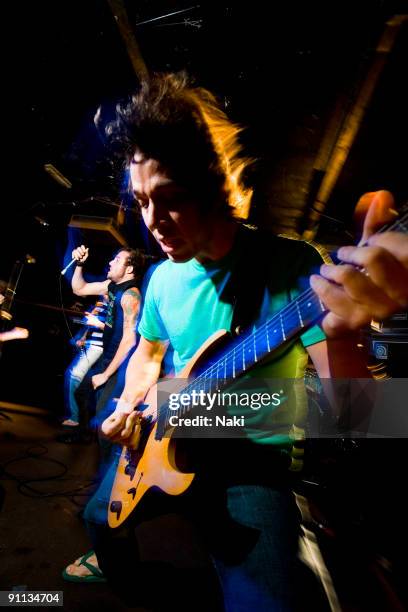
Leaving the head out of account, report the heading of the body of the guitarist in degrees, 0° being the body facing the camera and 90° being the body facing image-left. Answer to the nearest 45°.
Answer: approximately 45°
